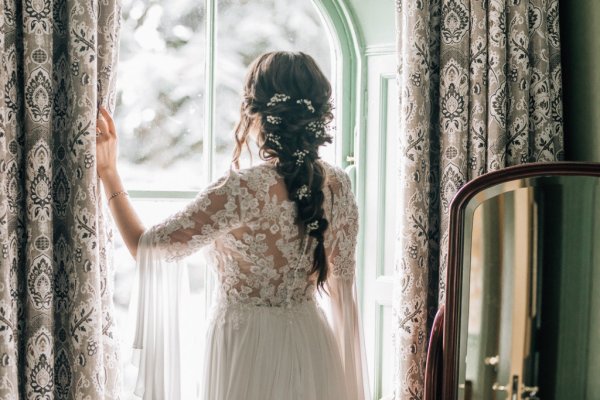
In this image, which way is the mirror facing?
toward the camera

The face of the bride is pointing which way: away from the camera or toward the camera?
away from the camera

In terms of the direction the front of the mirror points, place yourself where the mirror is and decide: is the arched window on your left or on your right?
on your right

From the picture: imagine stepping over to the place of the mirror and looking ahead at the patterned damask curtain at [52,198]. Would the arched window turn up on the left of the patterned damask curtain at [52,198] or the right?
right

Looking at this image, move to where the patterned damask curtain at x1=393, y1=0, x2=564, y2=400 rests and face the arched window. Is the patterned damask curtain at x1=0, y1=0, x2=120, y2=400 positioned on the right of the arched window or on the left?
left

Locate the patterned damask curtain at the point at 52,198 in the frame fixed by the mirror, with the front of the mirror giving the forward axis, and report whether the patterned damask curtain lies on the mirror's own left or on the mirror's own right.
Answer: on the mirror's own right
